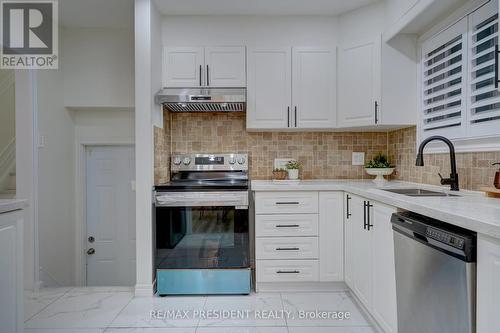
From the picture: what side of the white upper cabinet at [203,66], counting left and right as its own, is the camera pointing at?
front

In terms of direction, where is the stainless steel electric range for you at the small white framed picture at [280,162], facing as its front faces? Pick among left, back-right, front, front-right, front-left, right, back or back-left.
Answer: front-right

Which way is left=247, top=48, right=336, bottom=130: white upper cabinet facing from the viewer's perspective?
toward the camera

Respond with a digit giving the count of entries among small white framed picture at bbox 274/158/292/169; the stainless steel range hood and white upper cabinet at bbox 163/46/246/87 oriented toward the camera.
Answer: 3

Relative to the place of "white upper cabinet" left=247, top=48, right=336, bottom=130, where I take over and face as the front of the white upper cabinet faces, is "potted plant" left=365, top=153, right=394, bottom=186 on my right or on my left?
on my left

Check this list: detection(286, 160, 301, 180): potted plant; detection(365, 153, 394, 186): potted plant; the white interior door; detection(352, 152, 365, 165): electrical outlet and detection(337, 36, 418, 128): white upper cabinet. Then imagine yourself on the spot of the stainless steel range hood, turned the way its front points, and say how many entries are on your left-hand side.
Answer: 4

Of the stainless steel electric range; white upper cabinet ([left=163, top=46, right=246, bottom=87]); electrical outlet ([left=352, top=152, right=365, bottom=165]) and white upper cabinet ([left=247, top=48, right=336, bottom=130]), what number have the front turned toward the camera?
4

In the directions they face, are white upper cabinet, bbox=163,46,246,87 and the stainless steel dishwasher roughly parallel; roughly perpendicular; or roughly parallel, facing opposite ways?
roughly perpendicular

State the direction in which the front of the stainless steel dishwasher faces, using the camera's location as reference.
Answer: facing the viewer and to the left of the viewer

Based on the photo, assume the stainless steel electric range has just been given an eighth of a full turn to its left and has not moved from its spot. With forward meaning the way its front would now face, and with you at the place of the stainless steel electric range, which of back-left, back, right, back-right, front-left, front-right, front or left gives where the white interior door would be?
back

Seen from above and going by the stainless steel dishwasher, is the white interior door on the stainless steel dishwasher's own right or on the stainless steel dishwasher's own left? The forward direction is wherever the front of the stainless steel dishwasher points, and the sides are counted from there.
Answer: on the stainless steel dishwasher's own right

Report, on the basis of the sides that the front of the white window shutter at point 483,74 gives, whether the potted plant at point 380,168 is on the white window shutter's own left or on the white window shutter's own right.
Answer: on the white window shutter's own right

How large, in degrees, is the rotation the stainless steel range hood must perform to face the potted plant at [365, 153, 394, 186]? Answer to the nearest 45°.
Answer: approximately 90° to its left

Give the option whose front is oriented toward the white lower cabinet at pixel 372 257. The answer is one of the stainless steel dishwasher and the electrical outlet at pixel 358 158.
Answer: the electrical outlet

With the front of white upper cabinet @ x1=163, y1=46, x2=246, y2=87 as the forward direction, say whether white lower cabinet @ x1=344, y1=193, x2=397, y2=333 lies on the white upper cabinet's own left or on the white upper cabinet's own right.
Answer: on the white upper cabinet's own left
